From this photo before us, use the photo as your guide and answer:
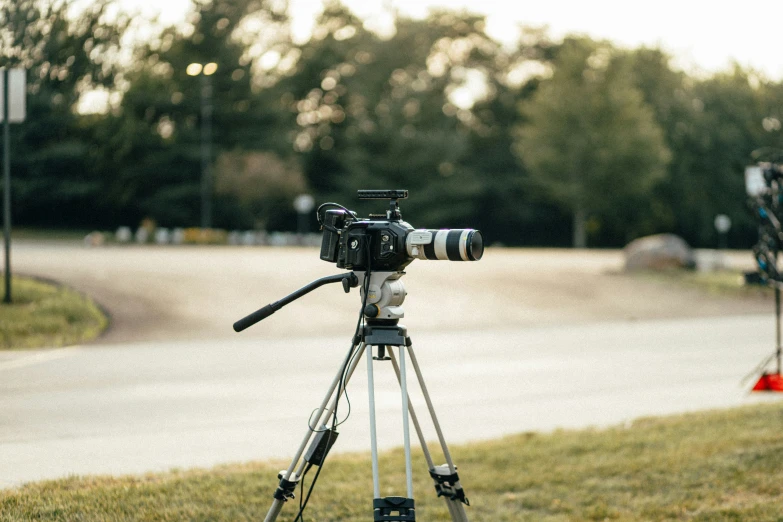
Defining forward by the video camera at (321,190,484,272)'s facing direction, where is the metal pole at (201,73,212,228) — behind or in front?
behind

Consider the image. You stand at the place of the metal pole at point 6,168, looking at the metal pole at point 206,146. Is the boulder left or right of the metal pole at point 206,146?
right

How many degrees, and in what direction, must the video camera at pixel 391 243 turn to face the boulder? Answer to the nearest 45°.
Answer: approximately 135° to its left

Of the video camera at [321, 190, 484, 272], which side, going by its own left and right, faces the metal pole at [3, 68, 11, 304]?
left

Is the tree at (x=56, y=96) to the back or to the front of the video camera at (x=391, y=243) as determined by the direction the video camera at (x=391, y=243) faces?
to the back

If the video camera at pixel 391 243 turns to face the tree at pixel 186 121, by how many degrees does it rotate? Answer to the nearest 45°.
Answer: approximately 135° to its left

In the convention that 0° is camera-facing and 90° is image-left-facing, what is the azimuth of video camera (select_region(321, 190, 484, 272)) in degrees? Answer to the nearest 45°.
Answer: approximately 315°
